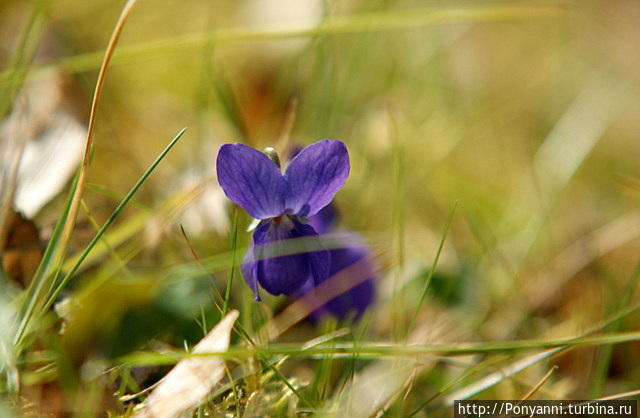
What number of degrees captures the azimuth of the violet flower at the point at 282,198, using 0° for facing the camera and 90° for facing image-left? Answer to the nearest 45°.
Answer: approximately 0°
